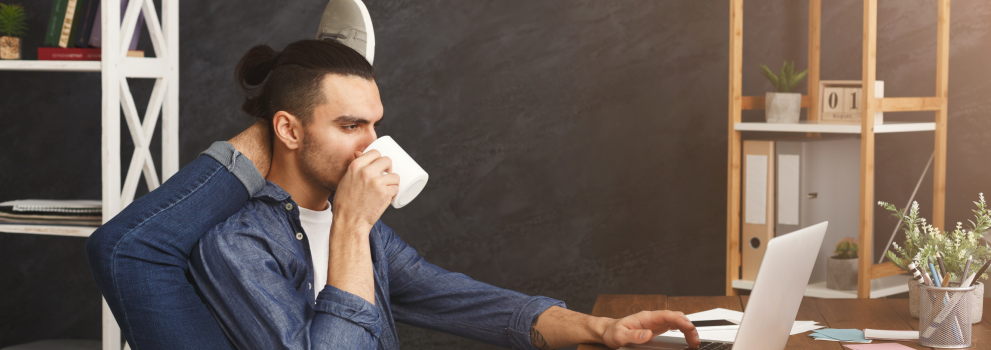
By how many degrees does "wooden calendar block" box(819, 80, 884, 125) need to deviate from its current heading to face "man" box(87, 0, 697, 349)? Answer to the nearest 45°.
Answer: approximately 45° to its right

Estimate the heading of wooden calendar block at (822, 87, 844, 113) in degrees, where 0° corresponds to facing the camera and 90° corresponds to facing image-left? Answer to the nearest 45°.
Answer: approximately 0°

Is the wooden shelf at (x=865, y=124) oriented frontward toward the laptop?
yes

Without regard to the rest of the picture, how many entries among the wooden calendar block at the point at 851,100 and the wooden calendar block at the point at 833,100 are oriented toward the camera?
2

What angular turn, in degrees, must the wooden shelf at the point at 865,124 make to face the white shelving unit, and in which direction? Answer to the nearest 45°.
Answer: approximately 45° to its right

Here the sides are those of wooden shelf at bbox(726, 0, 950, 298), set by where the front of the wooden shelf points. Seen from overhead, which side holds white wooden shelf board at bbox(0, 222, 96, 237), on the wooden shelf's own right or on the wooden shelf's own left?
on the wooden shelf's own right

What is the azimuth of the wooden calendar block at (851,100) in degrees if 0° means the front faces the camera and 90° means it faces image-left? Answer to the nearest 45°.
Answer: approximately 0°
